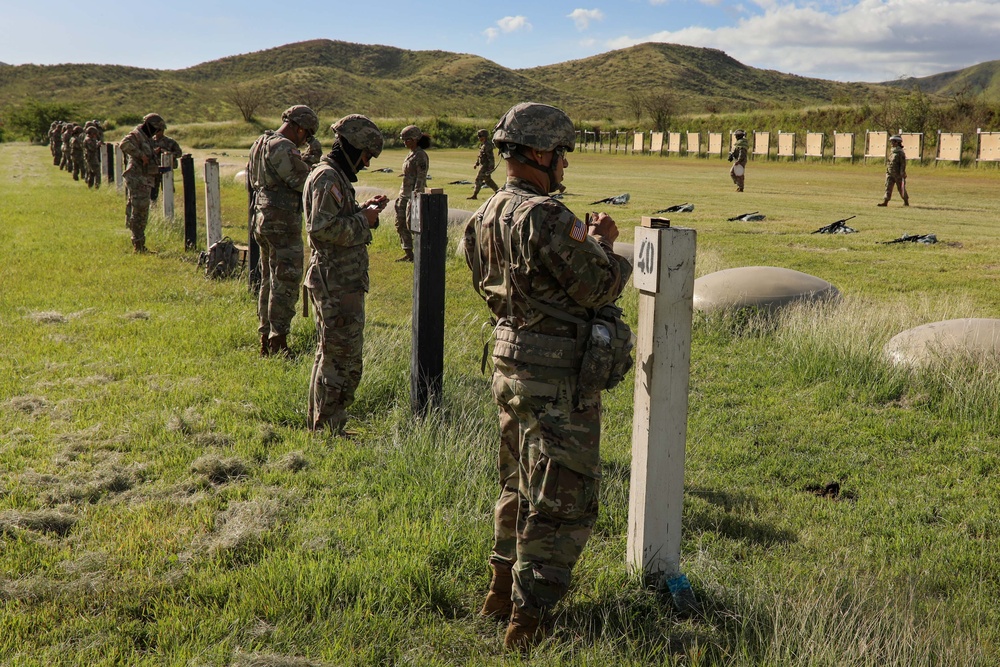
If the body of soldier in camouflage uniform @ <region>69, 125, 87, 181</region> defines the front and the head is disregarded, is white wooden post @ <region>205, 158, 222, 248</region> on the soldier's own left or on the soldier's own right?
on the soldier's own right

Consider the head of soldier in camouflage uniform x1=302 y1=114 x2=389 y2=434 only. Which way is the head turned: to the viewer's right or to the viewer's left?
to the viewer's right

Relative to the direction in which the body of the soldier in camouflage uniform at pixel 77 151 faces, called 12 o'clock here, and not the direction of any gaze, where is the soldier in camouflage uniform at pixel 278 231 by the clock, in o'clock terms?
the soldier in camouflage uniform at pixel 278 231 is roughly at 3 o'clock from the soldier in camouflage uniform at pixel 77 151.

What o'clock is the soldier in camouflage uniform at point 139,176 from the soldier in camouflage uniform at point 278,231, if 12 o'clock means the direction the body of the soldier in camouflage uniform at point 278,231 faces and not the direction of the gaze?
the soldier in camouflage uniform at point 139,176 is roughly at 10 o'clock from the soldier in camouflage uniform at point 278,231.

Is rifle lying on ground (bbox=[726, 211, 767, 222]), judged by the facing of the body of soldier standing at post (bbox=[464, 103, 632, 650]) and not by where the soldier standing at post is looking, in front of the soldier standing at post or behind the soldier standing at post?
in front

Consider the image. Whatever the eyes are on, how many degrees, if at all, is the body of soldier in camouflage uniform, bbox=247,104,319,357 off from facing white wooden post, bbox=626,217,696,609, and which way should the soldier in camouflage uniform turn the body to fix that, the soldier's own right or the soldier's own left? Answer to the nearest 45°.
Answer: approximately 135° to the soldier's own right

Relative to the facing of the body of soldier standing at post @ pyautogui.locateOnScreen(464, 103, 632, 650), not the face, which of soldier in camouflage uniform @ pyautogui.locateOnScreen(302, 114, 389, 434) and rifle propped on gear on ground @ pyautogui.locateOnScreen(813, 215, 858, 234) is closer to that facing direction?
the rifle propped on gear on ground

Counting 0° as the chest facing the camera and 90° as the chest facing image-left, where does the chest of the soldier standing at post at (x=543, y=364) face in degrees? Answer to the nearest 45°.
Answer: approximately 225°

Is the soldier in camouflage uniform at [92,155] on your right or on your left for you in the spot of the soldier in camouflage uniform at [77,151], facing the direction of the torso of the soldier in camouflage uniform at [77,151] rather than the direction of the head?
on your right

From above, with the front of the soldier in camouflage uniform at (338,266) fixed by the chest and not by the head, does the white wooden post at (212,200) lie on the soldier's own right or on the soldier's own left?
on the soldier's own left

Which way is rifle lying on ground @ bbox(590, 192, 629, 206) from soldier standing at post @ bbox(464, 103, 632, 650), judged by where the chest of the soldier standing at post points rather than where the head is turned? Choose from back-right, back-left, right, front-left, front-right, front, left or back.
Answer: front-left
